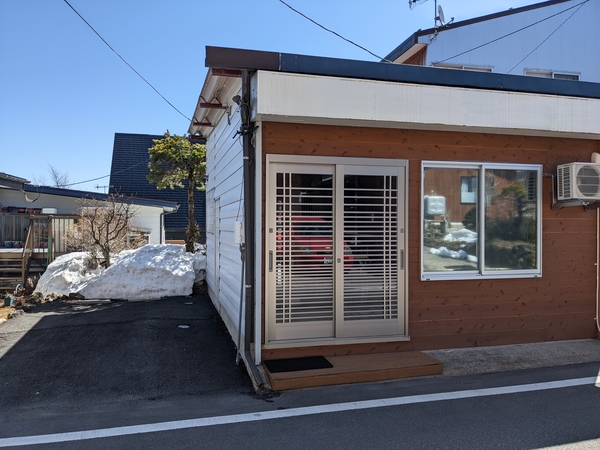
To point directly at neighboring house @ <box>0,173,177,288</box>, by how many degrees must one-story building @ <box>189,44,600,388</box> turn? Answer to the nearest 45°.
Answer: approximately 135° to its right

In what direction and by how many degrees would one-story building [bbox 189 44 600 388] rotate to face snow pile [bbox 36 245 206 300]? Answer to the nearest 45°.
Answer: approximately 135° to its right

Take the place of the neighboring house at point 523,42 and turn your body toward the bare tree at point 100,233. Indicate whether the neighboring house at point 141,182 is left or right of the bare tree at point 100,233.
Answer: right

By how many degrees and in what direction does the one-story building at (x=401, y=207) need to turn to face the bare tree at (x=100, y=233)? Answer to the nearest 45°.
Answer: approximately 135° to its right

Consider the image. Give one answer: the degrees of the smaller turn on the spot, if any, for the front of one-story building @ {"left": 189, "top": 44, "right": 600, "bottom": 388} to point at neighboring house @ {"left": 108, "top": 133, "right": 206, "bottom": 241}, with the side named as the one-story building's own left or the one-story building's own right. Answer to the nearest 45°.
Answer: approximately 135° to the one-story building's own right

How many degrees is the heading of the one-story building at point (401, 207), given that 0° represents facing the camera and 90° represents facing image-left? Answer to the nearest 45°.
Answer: approximately 0°
